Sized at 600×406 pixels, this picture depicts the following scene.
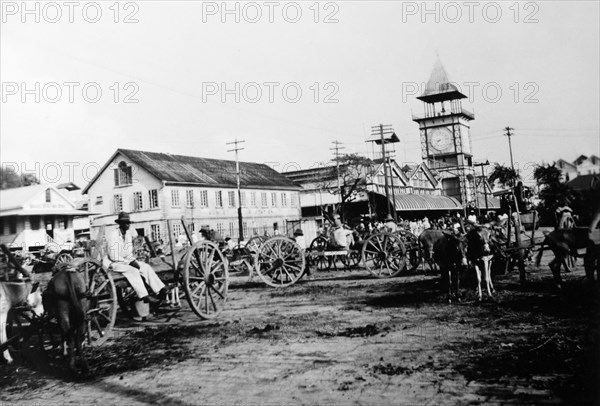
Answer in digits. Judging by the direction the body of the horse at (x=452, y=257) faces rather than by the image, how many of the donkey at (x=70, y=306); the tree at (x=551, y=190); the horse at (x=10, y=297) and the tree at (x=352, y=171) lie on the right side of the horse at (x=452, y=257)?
2

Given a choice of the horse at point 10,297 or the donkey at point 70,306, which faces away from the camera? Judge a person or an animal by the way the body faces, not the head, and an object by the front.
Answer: the donkey

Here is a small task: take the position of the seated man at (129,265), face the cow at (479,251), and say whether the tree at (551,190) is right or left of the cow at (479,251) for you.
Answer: left

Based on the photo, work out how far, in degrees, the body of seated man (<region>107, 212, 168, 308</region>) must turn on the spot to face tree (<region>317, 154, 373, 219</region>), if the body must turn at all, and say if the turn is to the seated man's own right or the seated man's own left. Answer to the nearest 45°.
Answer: approximately 90° to the seated man's own left

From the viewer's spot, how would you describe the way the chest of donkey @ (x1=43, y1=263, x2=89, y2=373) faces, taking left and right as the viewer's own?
facing away from the viewer

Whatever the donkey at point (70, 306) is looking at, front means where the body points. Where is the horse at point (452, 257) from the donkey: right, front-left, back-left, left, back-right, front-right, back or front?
right

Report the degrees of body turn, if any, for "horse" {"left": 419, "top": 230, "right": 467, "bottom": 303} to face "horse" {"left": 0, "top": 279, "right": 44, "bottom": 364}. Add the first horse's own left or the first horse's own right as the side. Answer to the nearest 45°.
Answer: approximately 90° to the first horse's own right

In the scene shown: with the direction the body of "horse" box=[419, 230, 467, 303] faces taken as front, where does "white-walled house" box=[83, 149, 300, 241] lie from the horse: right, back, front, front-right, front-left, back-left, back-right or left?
back
